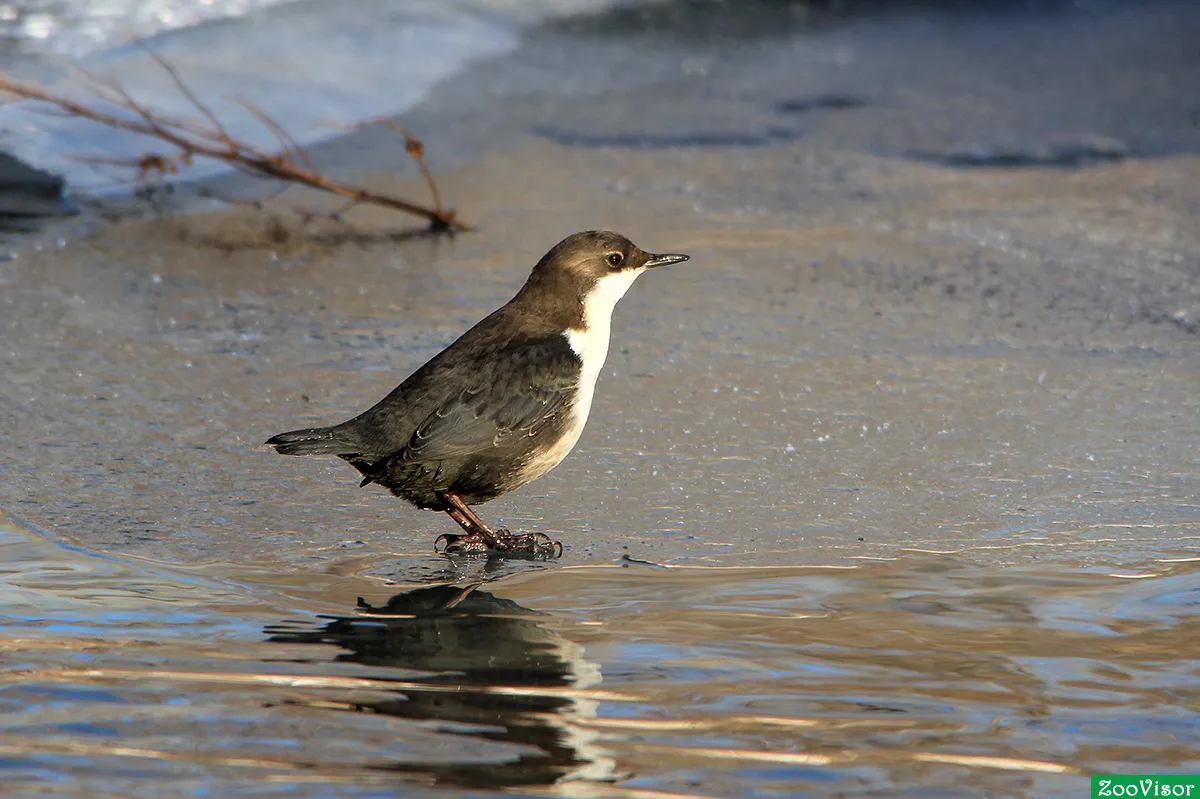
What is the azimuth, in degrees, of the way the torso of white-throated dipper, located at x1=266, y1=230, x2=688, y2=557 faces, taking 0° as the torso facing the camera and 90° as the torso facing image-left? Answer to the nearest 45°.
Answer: approximately 270°

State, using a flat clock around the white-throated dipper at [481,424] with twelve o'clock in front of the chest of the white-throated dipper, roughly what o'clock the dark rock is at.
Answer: The dark rock is roughly at 8 o'clock from the white-throated dipper.
